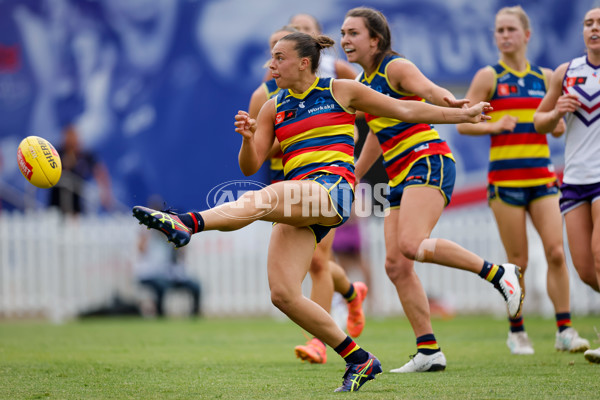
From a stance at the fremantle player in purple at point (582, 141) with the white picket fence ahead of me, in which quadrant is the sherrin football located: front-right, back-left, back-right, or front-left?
front-left

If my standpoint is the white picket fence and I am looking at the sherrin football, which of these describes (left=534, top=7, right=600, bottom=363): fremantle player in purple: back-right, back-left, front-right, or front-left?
front-left

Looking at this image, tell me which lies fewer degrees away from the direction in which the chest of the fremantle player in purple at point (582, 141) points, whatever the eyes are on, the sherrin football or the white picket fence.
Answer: the sherrin football

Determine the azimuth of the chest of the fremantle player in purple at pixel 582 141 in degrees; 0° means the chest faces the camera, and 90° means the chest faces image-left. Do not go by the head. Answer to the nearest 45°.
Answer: approximately 0°

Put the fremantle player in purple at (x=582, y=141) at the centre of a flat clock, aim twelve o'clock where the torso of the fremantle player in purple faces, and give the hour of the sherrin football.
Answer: The sherrin football is roughly at 2 o'clock from the fremantle player in purple.

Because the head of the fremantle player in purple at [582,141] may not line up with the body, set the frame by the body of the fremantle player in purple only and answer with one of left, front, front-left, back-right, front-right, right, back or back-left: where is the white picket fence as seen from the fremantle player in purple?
back-right

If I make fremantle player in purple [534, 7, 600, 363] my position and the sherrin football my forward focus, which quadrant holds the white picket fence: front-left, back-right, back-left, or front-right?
front-right
